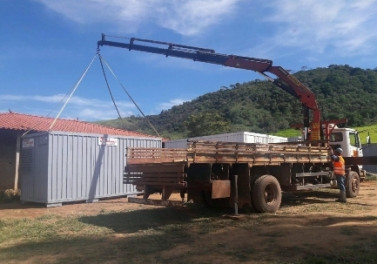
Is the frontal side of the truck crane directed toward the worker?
yes

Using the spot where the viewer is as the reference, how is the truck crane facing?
facing away from the viewer and to the right of the viewer

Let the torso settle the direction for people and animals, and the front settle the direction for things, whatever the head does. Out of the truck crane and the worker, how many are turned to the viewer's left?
1

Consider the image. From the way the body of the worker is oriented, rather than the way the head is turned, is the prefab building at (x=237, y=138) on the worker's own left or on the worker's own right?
on the worker's own right

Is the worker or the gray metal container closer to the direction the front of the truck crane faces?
the worker

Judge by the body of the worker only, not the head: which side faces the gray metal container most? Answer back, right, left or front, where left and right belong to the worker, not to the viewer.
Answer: front

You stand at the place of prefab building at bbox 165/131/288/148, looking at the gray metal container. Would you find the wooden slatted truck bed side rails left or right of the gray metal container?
left

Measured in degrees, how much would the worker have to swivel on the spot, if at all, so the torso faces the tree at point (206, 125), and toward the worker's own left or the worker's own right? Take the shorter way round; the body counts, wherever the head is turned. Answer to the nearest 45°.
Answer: approximately 45° to the worker's own right

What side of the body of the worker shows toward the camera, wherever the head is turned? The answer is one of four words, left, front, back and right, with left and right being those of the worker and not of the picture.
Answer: left
